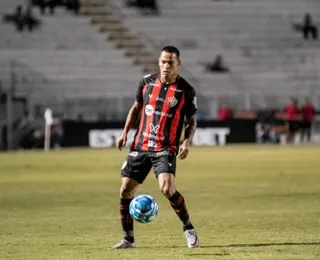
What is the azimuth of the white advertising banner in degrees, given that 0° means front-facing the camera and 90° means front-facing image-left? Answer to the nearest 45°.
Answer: approximately 0°

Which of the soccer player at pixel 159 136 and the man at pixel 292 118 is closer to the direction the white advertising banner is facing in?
the soccer player

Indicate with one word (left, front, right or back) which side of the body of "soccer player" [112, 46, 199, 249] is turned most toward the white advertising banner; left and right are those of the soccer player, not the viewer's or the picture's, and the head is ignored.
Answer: back

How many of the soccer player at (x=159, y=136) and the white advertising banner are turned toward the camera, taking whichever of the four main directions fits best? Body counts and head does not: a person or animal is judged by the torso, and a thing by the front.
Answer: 2

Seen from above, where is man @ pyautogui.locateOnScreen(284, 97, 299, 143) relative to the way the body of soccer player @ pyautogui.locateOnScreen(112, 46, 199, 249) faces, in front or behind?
behind

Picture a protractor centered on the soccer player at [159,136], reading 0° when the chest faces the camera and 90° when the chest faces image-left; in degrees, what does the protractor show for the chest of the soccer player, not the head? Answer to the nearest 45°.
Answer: approximately 0°

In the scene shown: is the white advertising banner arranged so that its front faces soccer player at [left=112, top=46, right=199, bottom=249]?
yes

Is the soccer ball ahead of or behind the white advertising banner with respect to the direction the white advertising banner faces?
ahead

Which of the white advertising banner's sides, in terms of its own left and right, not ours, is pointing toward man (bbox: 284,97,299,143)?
left

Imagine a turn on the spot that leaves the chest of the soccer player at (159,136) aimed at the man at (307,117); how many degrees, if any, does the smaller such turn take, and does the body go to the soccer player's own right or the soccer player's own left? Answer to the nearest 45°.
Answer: approximately 180°
